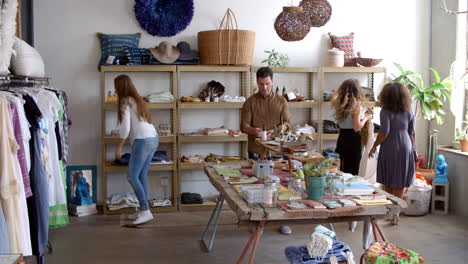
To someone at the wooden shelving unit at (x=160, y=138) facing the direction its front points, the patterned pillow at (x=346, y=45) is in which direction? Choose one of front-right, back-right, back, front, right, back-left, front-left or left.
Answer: left

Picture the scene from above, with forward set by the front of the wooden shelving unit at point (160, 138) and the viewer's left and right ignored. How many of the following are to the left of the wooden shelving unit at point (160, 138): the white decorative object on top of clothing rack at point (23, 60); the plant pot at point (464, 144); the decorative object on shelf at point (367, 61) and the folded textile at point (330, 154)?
3

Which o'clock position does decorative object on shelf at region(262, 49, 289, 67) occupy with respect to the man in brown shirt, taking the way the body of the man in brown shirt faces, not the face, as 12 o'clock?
The decorative object on shelf is roughly at 6 o'clock from the man in brown shirt.

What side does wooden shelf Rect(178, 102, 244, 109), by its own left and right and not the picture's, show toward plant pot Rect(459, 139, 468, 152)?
left

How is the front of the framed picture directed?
toward the camera

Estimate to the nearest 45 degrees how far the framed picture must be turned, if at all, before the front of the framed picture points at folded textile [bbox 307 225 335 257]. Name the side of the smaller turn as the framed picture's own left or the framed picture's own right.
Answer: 0° — it already faces it

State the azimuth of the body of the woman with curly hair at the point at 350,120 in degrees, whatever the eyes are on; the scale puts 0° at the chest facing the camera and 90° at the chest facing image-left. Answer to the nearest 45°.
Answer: approximately 225°

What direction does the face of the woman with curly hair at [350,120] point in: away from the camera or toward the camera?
away from the camera

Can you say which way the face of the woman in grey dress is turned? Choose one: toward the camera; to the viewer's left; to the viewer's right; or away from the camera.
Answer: away from the camera

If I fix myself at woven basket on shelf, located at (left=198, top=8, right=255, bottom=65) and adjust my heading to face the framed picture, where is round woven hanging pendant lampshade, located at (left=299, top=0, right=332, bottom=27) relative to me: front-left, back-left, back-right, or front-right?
back-left

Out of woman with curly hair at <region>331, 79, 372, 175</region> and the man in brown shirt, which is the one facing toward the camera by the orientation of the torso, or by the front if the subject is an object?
the man in brown shirt

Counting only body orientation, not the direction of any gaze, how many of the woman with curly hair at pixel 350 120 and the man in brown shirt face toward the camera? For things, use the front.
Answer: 1

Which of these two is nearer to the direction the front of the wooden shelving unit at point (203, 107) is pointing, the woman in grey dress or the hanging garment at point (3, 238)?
the hanging garment

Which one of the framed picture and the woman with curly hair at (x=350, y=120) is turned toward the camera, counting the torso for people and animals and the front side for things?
the framed picture

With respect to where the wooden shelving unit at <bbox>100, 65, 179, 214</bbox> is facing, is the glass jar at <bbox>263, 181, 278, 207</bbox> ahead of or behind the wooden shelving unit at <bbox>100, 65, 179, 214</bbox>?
ahead

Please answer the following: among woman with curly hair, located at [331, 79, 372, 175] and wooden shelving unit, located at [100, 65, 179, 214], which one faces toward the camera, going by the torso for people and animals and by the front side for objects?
the wooden shelving unit

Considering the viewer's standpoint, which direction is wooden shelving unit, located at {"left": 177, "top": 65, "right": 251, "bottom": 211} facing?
facing the viewer

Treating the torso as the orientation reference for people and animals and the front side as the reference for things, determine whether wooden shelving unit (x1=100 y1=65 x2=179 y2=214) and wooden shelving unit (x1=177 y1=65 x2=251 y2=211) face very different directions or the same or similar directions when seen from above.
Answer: same or similar directions
